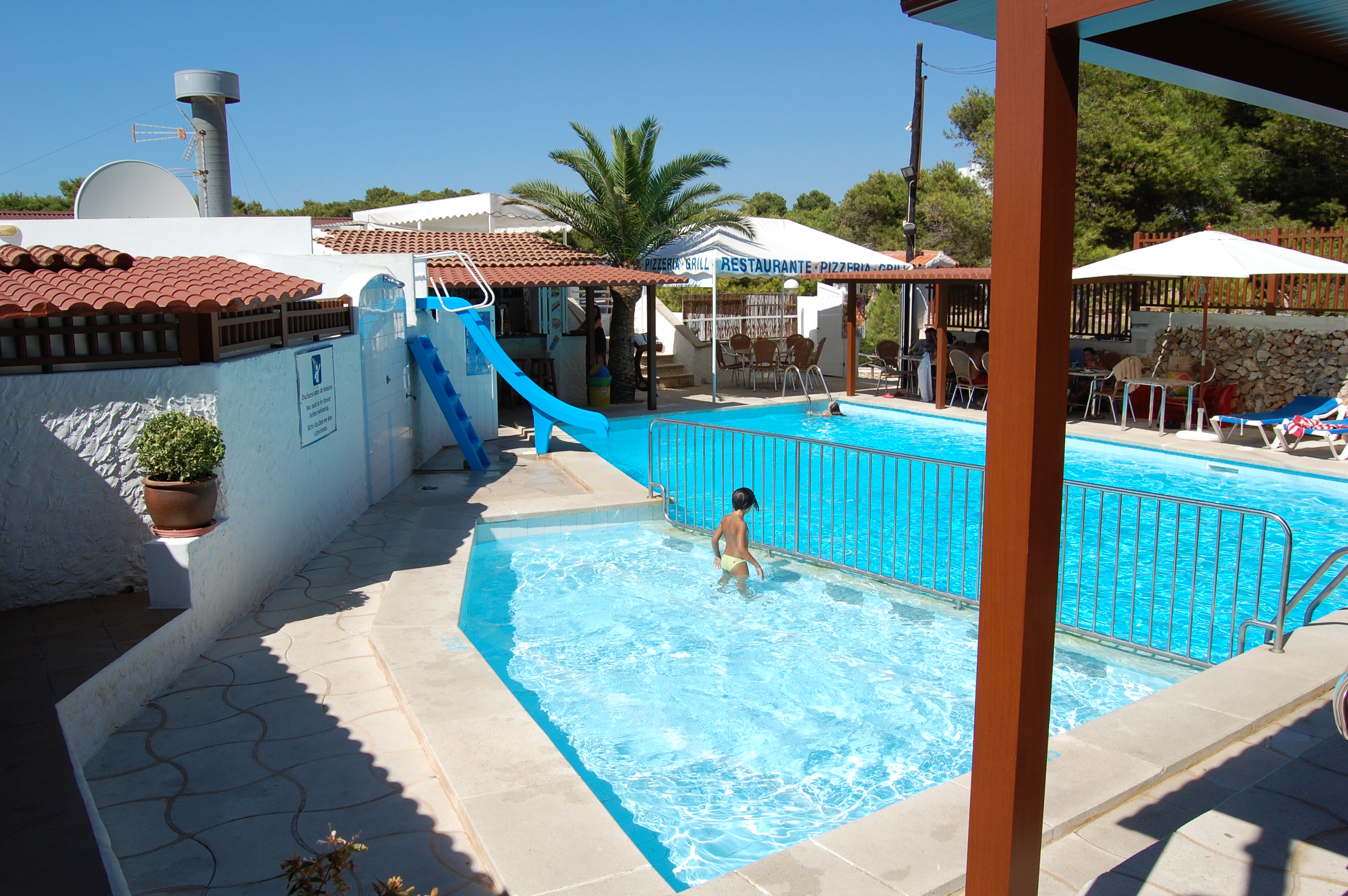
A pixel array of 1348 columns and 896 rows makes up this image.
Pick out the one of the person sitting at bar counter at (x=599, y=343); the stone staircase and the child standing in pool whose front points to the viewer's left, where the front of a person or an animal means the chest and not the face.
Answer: the person sitting at bar counter

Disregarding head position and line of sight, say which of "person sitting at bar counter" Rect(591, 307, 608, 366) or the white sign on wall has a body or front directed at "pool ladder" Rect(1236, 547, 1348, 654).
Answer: the white sign on wall

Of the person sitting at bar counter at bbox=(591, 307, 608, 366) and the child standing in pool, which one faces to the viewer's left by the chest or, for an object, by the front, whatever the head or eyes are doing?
the person sitting at bar counter

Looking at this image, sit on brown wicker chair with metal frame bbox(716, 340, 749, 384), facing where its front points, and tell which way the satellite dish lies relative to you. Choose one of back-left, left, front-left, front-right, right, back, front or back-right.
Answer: back-right

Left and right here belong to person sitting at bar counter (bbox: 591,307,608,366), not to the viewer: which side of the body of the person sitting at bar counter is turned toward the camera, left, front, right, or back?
left

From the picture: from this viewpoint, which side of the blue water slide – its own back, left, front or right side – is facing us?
right

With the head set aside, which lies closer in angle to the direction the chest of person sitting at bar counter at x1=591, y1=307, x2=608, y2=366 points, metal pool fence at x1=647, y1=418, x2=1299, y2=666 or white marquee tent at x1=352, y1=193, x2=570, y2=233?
the white marquee tent

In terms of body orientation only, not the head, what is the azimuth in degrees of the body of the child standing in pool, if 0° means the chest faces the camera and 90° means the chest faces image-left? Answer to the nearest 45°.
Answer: approximately 225°

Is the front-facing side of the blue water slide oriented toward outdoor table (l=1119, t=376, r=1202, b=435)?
yes

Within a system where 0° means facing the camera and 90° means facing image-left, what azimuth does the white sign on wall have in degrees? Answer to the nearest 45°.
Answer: approximately 315°

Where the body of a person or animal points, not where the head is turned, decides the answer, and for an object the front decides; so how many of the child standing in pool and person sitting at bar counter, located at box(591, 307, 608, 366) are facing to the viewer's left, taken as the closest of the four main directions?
1
